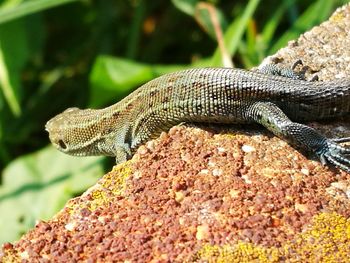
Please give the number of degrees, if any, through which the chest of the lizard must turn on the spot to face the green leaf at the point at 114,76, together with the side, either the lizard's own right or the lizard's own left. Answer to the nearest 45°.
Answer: approximately 45° to the lizard's own right

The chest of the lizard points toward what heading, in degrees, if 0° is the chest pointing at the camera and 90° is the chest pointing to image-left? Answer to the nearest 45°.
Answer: approximately 90°

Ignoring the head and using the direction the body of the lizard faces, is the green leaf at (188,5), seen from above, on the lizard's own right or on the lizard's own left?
on the lizard's own right

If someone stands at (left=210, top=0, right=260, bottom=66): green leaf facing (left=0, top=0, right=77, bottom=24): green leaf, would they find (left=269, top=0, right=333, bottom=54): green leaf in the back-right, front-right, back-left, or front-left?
back-right

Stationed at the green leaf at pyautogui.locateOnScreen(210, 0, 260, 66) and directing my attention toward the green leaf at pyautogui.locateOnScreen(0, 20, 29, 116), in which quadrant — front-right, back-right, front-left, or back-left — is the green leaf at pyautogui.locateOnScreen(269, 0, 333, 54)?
back-right

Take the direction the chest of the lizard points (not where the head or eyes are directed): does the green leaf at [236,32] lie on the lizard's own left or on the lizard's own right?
on the lizard's own right
